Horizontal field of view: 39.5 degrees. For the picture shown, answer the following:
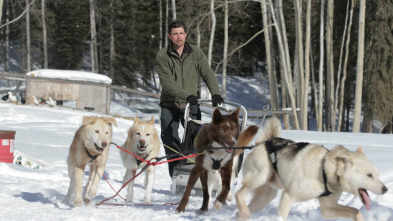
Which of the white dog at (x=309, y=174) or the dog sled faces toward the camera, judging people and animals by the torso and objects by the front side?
the dog sled

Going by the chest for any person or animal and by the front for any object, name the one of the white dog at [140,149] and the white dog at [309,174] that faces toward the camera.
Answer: the white dog at [140,149]

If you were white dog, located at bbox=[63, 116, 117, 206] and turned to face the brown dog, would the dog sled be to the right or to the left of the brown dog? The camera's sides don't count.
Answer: left

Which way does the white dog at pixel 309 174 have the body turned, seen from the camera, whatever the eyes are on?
to the viewer's right

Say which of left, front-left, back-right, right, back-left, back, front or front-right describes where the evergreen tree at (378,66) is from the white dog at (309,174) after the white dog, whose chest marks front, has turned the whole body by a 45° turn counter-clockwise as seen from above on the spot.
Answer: front-left

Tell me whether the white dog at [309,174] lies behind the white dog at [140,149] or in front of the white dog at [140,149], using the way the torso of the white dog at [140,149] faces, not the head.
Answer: in front

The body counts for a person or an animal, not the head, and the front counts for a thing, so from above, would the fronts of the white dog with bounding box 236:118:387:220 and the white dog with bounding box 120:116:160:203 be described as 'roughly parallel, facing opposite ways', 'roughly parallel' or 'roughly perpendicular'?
roughly perpendicular

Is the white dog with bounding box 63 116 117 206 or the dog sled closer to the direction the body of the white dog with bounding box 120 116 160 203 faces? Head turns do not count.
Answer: the white dog

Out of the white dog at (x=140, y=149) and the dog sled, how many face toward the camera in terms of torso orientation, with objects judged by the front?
2

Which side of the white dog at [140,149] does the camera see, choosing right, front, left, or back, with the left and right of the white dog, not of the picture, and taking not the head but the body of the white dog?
front

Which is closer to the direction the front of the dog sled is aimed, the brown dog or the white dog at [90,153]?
the brown dog

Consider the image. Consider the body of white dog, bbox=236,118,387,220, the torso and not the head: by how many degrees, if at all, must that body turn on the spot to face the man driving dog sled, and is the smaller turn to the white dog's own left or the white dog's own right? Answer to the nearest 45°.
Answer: approximately 135° to the white dog's own left
